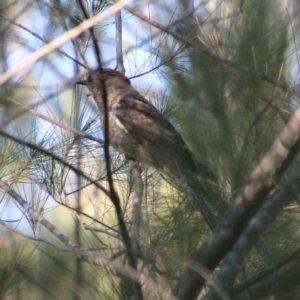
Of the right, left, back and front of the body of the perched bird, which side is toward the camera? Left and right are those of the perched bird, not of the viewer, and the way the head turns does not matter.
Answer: left
